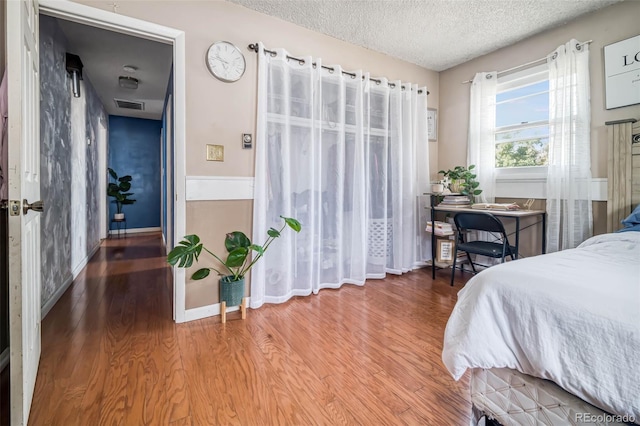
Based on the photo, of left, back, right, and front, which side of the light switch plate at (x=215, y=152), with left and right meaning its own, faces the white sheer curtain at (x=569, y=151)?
left

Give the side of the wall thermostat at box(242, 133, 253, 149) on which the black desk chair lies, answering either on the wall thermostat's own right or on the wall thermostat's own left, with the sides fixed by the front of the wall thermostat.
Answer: on the wall thermostat's own left

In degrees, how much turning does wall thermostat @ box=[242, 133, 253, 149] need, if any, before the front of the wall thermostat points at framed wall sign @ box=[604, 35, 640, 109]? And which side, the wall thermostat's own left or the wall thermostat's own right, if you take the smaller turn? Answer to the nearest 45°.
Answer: approximately 90° to the wall thermostat's own left

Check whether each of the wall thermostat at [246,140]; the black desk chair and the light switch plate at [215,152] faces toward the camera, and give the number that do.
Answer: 2

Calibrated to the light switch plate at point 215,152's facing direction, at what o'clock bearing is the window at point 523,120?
The window is roughly at 9 o'clock from the light switch plate.

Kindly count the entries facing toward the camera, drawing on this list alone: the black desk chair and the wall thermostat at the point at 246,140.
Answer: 1

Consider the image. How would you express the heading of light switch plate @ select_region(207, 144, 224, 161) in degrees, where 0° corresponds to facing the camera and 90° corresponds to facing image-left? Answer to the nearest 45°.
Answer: approximately 0°

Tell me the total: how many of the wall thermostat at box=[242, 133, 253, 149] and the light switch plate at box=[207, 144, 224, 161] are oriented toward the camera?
2

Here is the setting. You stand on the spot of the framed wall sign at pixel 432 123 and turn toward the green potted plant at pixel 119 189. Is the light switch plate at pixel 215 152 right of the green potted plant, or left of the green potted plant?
left

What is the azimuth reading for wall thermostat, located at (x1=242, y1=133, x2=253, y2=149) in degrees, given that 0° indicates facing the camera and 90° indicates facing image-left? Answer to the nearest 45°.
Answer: approximately 0°

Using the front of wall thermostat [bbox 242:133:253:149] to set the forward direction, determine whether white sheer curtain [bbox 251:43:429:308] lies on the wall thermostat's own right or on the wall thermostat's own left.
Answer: on the wall thermostat's own left
